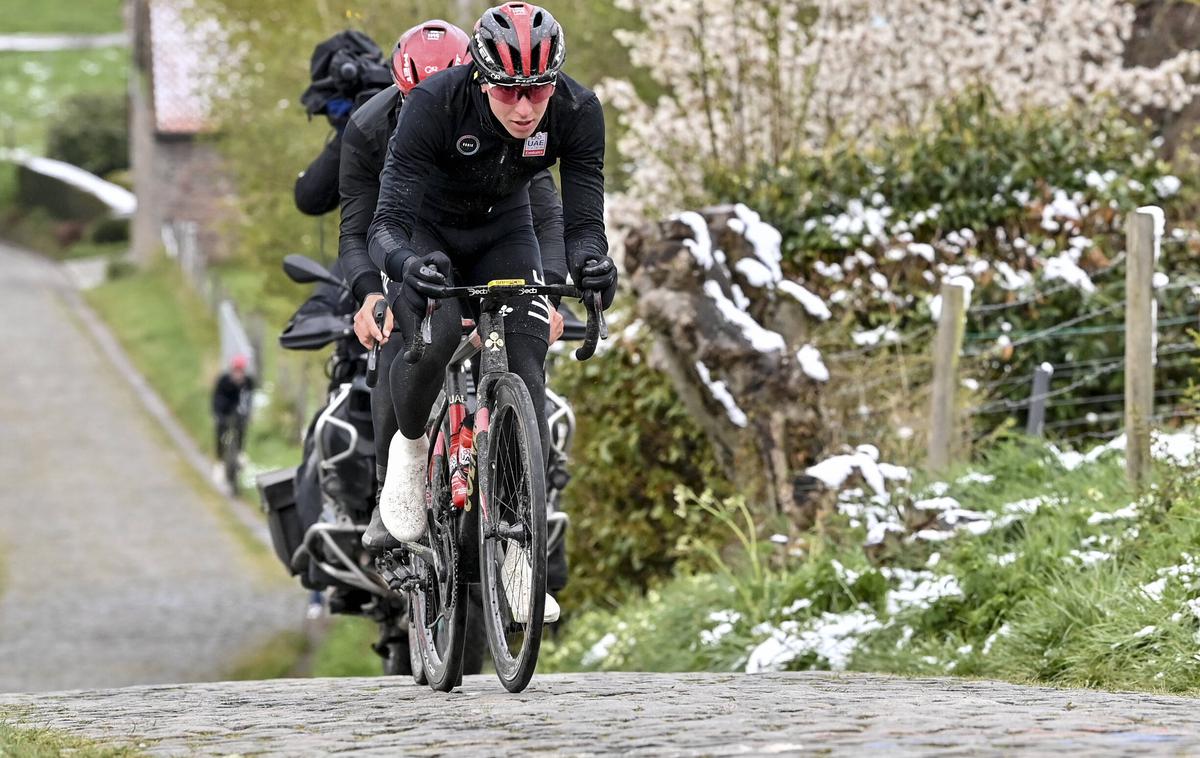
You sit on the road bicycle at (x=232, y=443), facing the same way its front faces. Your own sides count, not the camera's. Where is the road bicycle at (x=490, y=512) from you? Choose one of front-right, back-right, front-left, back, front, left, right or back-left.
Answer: front

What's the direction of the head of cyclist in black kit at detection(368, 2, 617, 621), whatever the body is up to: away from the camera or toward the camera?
toward the camera

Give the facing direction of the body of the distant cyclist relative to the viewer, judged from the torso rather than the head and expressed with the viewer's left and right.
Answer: facing the viewer

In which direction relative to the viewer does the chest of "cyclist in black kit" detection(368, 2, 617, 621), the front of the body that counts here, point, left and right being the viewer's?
facing the viewer

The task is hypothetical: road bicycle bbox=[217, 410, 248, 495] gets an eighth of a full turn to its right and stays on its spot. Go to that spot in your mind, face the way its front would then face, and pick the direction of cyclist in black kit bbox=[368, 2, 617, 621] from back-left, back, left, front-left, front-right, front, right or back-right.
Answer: front-left

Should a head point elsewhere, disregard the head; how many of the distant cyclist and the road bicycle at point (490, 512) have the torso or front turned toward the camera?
2

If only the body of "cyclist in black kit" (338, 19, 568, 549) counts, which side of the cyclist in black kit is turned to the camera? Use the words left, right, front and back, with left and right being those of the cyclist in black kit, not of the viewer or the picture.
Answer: front

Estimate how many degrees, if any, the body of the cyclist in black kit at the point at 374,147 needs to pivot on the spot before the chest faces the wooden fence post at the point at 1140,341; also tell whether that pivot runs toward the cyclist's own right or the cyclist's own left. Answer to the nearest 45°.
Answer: approximately 90° to the cyclist's own left

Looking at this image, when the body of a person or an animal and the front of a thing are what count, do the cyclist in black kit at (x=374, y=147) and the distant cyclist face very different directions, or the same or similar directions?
same or similar directions

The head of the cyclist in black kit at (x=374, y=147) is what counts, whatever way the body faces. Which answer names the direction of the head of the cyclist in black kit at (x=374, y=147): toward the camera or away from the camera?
toward the camera

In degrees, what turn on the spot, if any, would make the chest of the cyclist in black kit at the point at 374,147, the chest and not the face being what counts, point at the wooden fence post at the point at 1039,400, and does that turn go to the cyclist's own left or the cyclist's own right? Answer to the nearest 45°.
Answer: approximately 135° to the cyclist's own left

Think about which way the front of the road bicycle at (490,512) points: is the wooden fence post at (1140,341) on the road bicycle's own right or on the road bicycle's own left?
on the road bicycle's own left

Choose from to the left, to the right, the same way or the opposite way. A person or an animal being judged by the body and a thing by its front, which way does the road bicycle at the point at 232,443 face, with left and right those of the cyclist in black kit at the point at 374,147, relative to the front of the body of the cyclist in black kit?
the same way

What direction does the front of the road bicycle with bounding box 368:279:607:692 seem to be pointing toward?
toward the camera

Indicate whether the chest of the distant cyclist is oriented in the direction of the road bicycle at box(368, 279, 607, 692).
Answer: yes

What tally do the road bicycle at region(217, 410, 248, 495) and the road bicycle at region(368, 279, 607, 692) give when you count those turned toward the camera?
2

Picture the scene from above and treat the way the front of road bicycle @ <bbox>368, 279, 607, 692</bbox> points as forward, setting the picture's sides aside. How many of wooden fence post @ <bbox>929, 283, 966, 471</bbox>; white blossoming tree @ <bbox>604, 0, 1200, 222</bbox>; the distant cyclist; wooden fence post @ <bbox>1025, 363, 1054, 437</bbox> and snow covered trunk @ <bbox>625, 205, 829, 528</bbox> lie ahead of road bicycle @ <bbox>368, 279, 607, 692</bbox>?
0
